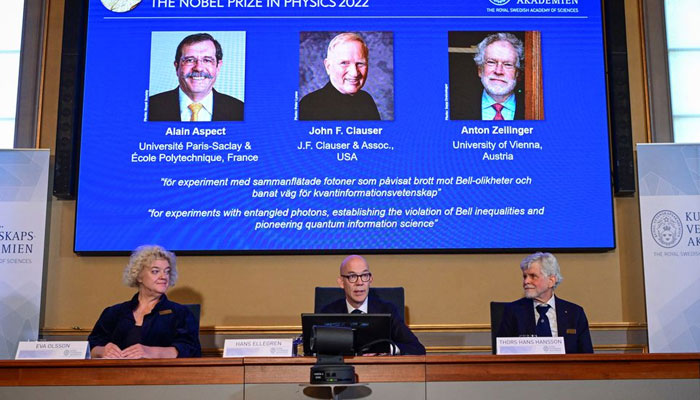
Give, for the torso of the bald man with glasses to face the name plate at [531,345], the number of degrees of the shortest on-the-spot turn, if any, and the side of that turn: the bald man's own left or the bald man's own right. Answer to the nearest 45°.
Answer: approximately 45° to the bald man's own left

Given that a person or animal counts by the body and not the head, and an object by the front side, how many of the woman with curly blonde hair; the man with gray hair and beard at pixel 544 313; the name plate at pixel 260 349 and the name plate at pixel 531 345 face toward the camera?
4

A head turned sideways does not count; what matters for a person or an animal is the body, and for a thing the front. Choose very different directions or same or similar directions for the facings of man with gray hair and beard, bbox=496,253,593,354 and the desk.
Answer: same or similar directions

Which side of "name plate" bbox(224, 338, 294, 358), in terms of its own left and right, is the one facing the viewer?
front

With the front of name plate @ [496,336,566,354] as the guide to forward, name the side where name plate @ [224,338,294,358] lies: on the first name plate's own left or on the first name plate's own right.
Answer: on the first name plate's own right

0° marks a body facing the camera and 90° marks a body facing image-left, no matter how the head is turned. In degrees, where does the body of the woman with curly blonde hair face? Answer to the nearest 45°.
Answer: approximately 0°

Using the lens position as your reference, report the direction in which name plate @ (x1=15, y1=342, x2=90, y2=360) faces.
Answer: facing the viewer

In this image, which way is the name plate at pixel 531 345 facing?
toward the camera

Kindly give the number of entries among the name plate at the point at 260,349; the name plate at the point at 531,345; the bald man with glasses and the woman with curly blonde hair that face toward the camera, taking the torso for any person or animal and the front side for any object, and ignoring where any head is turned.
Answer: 4

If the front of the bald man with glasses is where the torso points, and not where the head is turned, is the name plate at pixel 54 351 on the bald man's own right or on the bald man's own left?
on the bald man's own right

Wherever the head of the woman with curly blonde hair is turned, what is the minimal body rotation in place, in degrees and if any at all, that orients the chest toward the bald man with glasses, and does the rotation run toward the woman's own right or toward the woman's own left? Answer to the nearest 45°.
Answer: approximately 90° to the woman's own left

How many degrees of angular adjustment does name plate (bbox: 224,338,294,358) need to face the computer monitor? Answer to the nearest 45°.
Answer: approximately 90° to its left

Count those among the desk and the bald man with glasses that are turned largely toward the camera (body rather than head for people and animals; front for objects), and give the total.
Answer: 2

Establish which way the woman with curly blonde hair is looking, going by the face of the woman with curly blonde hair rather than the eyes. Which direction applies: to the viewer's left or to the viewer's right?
to the viewer's right

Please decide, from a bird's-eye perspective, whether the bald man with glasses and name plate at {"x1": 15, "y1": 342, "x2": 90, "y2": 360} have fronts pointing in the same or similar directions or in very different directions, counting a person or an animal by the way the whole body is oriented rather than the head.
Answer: same or similar directions
